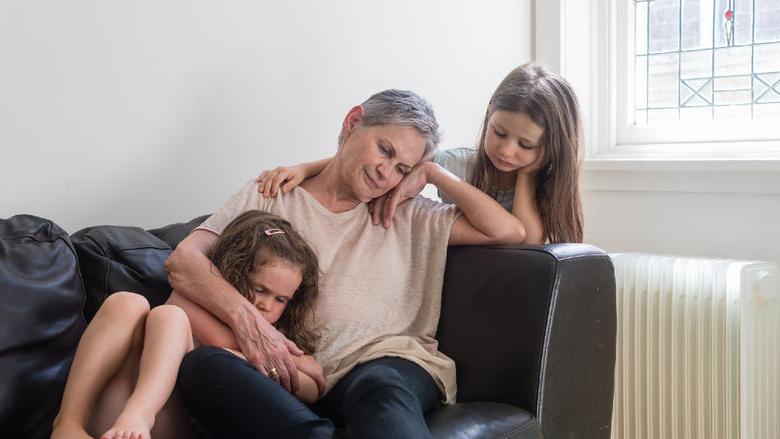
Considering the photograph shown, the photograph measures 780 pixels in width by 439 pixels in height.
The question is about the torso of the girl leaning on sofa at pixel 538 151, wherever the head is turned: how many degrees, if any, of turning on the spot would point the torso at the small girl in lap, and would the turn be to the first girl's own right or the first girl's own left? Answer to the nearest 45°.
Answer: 0° — they already face them

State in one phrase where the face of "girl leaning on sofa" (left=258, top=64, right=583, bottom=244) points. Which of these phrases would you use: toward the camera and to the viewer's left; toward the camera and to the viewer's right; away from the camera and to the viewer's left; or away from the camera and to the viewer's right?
toward the camera and to the viewer's left

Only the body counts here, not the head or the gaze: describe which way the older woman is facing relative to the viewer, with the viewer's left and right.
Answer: facing the viewer

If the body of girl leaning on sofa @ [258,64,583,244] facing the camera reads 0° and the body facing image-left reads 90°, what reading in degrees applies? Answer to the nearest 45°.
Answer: approximately 45°

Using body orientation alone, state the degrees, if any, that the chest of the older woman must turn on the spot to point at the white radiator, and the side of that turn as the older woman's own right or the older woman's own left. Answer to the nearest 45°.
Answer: approximately 135° to the older woman's own left
